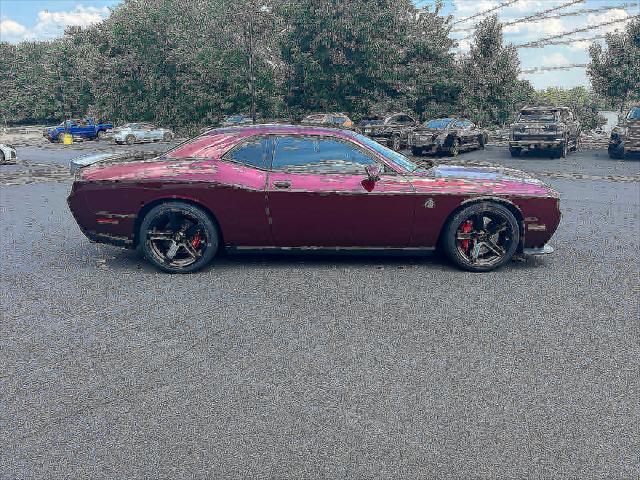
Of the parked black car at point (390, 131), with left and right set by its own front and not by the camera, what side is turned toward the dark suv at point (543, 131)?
left

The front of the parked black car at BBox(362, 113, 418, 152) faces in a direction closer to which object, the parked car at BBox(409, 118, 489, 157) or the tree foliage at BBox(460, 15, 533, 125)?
the parked car

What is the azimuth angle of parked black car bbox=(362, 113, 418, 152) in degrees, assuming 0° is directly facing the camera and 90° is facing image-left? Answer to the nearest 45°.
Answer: approximately 45°

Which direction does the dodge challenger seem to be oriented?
to the viewer's right

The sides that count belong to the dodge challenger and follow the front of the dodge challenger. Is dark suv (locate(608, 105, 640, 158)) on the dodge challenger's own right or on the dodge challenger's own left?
on the dodge challenger's own left

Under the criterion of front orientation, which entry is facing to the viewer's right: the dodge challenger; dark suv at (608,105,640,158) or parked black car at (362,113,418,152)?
the dodge challenger

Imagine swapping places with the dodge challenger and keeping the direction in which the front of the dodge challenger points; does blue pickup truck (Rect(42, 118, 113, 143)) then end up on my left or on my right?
on my left

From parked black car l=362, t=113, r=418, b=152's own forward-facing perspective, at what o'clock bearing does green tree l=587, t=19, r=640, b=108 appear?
The green tree is roughly at 7 o'clock from the parked black car.
